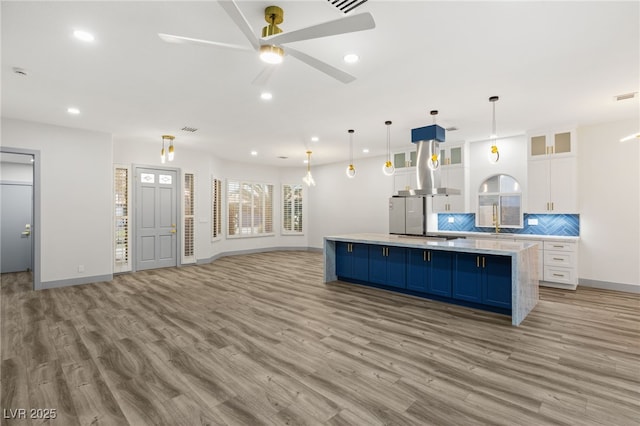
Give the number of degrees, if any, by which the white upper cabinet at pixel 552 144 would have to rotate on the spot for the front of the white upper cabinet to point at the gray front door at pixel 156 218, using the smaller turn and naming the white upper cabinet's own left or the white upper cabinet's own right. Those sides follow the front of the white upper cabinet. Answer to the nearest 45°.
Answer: approximately 45° to the white upper cabinet's own right

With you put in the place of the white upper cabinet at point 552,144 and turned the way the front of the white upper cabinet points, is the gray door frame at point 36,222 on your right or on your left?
on your right

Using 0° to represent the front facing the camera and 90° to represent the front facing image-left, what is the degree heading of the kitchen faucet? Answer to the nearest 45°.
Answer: approximately 45°

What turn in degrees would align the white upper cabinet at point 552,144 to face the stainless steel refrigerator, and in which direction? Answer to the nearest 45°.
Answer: approximately 90° to its right

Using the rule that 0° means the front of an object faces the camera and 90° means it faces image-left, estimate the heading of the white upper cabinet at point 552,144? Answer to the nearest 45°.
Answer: approximately 0°

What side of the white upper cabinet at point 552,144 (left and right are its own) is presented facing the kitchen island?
front

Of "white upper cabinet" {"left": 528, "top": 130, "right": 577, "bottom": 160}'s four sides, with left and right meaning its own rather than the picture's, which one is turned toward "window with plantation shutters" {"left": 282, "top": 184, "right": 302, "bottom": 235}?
right

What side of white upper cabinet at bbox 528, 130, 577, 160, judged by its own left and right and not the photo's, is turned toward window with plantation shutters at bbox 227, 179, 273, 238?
right

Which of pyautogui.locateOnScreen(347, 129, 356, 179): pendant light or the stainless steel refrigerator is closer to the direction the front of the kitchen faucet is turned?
the pendant light

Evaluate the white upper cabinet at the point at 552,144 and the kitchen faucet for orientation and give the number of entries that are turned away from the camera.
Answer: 0

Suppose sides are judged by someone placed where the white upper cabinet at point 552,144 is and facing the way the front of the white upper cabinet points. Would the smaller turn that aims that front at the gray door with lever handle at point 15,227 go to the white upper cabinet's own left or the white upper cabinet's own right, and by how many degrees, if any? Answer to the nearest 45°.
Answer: approximately 45° to the white upper cabinet's own right

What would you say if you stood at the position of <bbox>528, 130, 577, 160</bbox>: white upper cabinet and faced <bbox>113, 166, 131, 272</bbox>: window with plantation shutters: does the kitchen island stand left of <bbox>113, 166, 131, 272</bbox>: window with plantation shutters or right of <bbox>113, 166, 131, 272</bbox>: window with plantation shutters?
left
